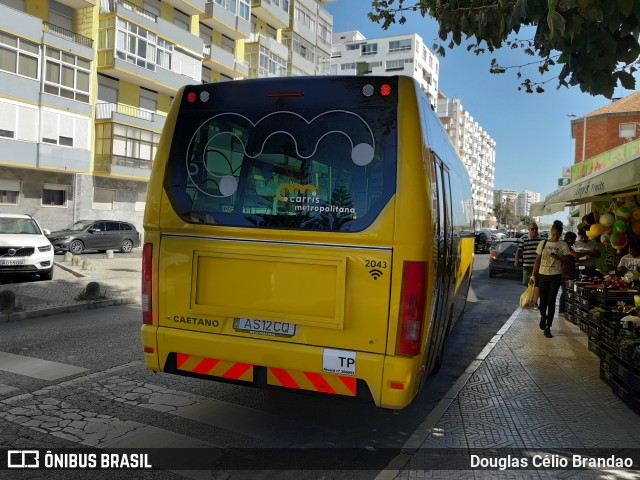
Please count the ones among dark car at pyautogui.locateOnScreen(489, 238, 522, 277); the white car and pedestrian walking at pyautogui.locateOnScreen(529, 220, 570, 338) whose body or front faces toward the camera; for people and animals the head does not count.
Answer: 2

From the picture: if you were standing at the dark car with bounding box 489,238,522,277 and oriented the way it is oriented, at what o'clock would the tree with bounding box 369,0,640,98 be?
The tree is roughly at 6 o'clock from the dark car.

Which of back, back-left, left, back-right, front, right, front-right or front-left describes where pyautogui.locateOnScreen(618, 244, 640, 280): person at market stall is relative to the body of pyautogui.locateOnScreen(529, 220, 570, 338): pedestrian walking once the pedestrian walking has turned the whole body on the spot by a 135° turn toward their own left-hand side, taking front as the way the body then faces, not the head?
front

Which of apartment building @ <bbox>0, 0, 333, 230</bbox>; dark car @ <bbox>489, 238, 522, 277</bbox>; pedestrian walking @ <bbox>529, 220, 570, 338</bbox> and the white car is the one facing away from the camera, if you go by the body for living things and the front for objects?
the dark car

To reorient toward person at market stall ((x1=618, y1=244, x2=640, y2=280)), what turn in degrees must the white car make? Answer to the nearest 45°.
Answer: approximately 45° to its left

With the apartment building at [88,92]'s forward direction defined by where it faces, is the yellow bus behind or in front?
in front

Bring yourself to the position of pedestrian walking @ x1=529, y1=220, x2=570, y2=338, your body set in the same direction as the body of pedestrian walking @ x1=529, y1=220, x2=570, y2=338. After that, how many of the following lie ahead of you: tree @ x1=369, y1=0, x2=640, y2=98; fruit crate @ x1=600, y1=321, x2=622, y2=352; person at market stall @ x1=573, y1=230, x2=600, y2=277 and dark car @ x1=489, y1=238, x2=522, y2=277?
2

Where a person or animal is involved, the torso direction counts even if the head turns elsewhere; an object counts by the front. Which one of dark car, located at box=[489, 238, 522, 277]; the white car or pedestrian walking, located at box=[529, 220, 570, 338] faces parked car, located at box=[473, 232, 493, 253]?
the dark car

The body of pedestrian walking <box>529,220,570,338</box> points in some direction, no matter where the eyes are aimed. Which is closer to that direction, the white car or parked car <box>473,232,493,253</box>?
the white car

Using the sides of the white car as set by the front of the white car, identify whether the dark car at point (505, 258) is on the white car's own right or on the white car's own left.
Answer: on the white car's own left

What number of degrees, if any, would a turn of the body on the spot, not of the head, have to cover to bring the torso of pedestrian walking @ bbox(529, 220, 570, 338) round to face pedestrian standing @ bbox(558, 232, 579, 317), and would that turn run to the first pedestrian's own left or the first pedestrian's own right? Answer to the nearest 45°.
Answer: approximately 180°

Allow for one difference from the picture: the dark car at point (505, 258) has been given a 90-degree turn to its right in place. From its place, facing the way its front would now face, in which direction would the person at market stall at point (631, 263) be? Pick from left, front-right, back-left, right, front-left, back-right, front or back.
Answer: right

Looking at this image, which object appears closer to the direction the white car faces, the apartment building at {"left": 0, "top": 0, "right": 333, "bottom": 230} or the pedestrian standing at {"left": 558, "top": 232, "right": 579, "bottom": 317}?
the pedestrian standing

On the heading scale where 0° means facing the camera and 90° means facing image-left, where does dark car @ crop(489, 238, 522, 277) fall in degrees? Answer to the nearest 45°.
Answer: approximately 180°

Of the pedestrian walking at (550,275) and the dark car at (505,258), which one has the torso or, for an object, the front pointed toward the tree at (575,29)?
the pedestrian walking
